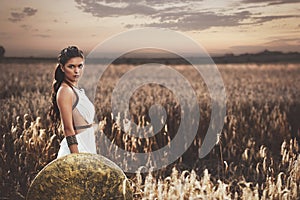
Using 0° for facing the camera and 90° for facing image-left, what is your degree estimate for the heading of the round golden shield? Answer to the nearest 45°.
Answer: approximately 0°
